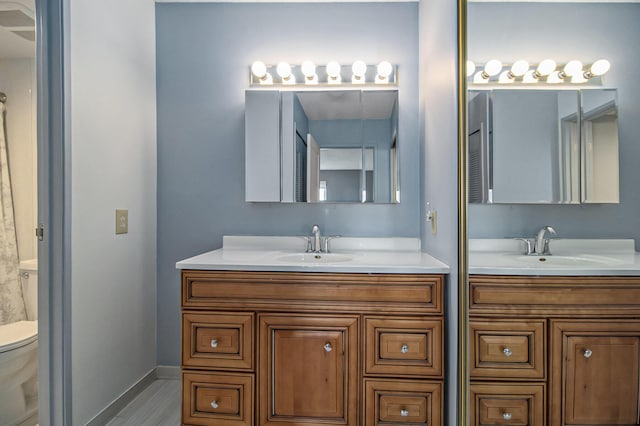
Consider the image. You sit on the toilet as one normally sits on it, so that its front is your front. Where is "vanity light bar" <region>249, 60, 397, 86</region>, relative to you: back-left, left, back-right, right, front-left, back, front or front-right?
back-left

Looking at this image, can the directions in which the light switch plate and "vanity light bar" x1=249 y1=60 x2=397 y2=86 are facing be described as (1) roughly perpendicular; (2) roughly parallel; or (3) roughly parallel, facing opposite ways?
roughly perpendicular

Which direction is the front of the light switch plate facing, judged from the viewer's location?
facing the viewer and to the right of the viewer

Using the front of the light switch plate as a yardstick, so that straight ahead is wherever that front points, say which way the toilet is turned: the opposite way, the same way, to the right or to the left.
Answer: to the right

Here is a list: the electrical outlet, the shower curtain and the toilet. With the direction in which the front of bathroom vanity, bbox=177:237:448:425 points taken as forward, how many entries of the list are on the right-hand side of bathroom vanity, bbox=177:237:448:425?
2

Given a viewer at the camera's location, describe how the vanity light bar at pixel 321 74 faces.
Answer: facing the viewer

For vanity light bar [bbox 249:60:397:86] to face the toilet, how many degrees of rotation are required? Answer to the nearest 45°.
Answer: approximately 45° to its right

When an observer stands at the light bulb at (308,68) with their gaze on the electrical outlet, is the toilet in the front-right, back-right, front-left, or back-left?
back-right

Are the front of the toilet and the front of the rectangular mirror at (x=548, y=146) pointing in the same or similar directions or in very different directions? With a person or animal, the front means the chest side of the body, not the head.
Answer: same or similar directions

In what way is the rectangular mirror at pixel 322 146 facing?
toward the camera

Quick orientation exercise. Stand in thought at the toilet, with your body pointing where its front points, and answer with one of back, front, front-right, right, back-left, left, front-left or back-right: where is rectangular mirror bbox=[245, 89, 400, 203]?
back-left
